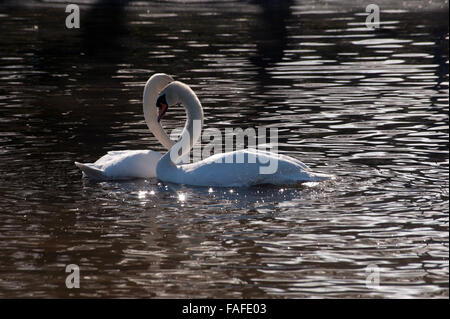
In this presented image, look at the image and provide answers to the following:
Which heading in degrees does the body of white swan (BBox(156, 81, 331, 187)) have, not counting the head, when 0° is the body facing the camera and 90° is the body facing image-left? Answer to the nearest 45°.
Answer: approximately 90°

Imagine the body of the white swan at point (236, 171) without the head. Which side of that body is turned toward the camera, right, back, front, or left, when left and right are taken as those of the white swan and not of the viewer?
left
